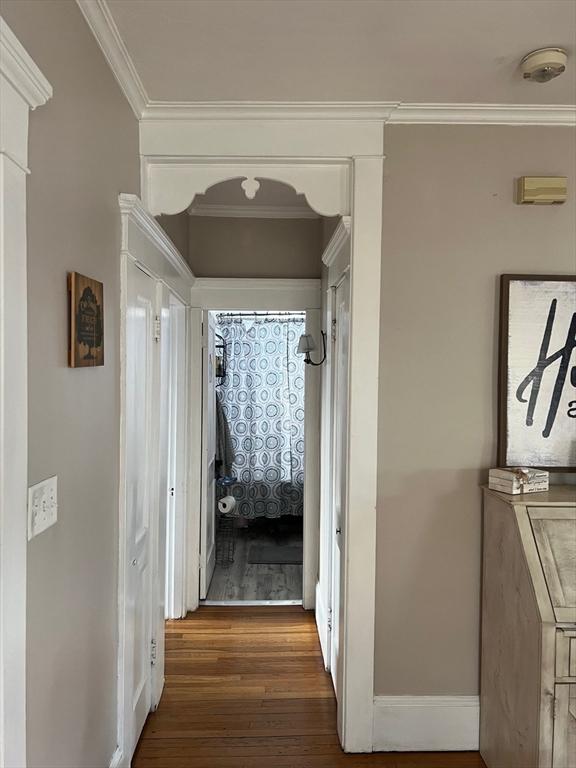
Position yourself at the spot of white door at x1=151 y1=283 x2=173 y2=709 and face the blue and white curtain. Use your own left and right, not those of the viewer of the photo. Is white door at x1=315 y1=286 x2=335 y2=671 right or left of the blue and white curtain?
right

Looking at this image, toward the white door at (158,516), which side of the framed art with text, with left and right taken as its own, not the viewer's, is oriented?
right

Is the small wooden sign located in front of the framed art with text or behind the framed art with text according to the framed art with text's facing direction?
in front

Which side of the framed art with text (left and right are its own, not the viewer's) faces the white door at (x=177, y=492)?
right

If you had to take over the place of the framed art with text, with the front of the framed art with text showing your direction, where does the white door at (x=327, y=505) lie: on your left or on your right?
on your right

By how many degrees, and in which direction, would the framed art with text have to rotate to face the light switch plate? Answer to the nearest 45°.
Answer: approximately 45° to its right
